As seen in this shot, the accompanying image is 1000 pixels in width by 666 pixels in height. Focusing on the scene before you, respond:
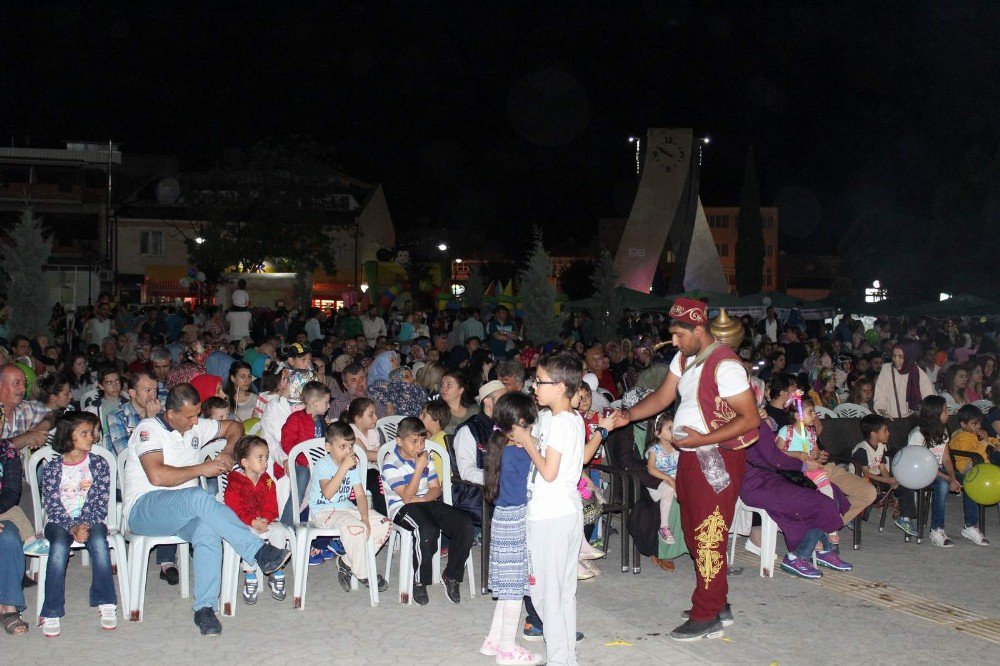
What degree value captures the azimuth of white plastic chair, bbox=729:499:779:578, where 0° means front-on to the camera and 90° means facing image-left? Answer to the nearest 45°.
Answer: approximately 315°

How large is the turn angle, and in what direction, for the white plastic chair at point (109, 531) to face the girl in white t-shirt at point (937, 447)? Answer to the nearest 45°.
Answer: approximately 90° to its left

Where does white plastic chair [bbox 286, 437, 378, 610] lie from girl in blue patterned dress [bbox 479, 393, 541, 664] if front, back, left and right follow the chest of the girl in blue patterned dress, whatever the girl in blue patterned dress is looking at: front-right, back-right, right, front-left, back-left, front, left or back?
back-left

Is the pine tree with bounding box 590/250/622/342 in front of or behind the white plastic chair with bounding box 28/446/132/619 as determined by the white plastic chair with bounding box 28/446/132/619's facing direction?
behind

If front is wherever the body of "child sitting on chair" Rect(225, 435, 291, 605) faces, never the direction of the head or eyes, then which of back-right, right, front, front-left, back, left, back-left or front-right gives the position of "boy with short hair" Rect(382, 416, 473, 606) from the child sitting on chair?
front-left

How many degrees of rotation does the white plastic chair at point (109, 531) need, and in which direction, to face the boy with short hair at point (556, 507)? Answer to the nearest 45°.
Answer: approximately 45° to its left

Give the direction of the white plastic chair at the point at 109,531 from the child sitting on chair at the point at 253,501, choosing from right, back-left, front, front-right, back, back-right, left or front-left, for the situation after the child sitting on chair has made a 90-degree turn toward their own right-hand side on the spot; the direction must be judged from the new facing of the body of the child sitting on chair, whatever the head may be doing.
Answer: front-right

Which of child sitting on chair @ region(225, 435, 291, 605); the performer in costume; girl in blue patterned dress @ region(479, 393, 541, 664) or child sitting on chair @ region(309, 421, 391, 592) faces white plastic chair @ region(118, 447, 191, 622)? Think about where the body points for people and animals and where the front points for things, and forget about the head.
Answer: the performer in costume

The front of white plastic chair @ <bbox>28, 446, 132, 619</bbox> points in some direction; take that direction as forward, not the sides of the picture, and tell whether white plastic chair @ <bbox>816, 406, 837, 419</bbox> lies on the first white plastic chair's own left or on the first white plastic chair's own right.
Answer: on the first white plastic chair's own left

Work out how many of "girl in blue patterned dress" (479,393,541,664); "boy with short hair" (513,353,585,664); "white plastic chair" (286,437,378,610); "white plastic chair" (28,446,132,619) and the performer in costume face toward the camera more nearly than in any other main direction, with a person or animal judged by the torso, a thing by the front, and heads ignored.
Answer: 2

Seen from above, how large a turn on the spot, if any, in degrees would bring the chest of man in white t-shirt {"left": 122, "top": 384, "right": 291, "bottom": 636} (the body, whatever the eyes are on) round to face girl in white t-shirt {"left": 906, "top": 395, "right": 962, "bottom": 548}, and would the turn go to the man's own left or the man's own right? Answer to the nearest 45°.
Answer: approximately 45° to the man's own left

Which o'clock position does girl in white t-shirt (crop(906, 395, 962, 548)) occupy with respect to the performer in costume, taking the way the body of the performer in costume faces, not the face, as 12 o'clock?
The girl in white t-shirt is roughly at 4 o'clock from the performer in costume.

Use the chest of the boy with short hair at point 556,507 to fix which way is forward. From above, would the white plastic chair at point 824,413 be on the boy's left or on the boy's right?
on the boy's right

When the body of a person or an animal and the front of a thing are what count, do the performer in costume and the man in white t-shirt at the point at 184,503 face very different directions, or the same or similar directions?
very different directions
